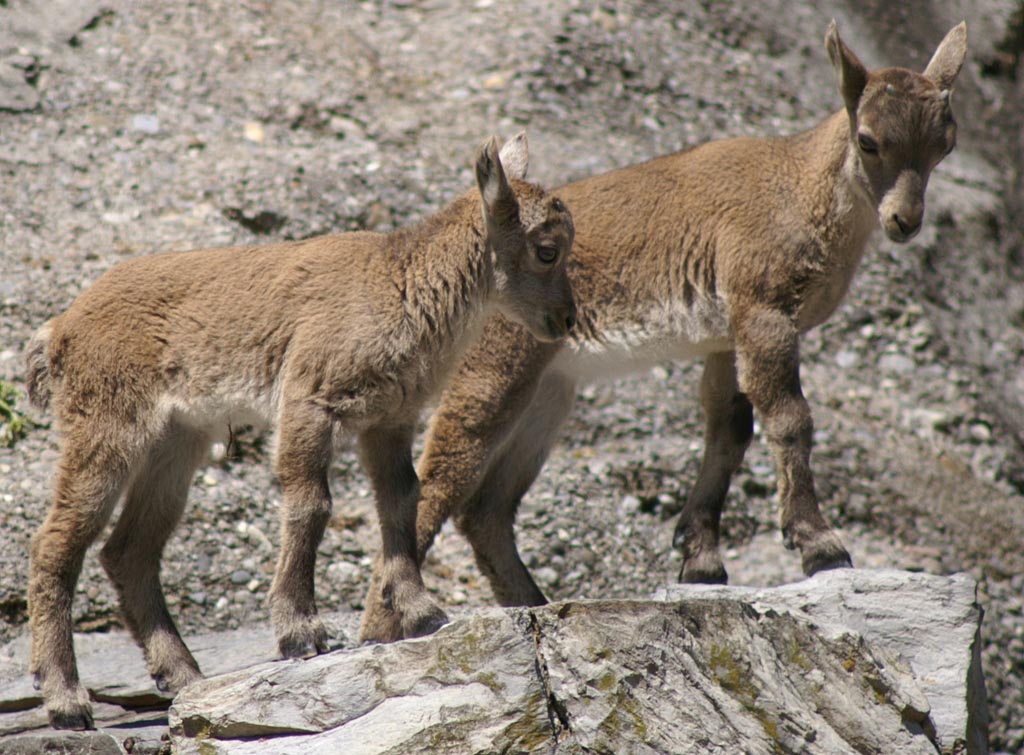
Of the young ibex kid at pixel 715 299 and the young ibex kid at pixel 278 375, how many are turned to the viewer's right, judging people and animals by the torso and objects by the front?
2

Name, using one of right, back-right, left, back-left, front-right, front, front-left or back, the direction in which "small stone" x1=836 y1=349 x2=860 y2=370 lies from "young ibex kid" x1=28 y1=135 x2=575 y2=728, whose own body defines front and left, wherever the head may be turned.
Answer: front-left

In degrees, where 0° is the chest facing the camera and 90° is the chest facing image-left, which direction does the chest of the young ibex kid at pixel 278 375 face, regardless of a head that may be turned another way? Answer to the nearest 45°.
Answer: approximately 270°

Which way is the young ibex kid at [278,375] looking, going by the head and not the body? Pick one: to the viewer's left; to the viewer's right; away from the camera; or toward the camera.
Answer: to the viewer's right

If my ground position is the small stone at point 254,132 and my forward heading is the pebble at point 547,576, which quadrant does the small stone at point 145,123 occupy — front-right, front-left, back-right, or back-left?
back-right

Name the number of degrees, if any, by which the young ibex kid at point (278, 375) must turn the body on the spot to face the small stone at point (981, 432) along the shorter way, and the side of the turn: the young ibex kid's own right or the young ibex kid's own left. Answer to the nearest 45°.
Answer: approximately 45° to the young ibex kid's own left

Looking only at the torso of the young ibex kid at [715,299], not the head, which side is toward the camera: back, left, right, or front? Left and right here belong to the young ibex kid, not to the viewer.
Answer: right

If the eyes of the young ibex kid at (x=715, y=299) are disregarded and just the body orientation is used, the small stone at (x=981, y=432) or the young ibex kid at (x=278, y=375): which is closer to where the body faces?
the small stone

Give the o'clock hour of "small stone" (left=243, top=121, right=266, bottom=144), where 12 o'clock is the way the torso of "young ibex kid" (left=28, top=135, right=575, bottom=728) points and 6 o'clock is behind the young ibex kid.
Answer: The small stone is roughly at 9 o'clock from the young ibex kid.

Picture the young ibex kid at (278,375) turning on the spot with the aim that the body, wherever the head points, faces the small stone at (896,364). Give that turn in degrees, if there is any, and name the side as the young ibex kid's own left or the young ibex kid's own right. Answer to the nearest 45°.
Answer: approximately 45° to the young ibex kid's own left
